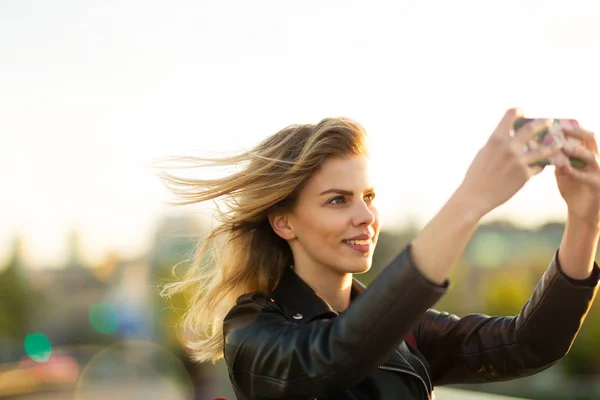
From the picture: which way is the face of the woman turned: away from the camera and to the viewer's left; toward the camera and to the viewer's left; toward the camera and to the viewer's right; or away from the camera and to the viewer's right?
toward the camera and to the viewer's right

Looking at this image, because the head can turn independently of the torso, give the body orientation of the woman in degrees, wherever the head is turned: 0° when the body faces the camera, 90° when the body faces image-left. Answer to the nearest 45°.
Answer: approximately 315°
